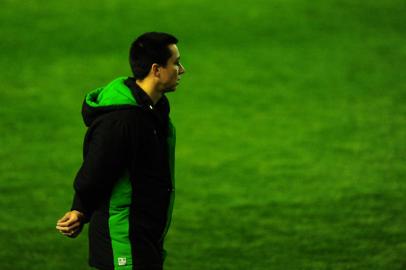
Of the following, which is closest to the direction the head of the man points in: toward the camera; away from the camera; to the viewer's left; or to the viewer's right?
to the viewer's right

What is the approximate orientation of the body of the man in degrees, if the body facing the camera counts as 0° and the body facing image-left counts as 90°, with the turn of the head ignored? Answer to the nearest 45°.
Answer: approximately 270°
